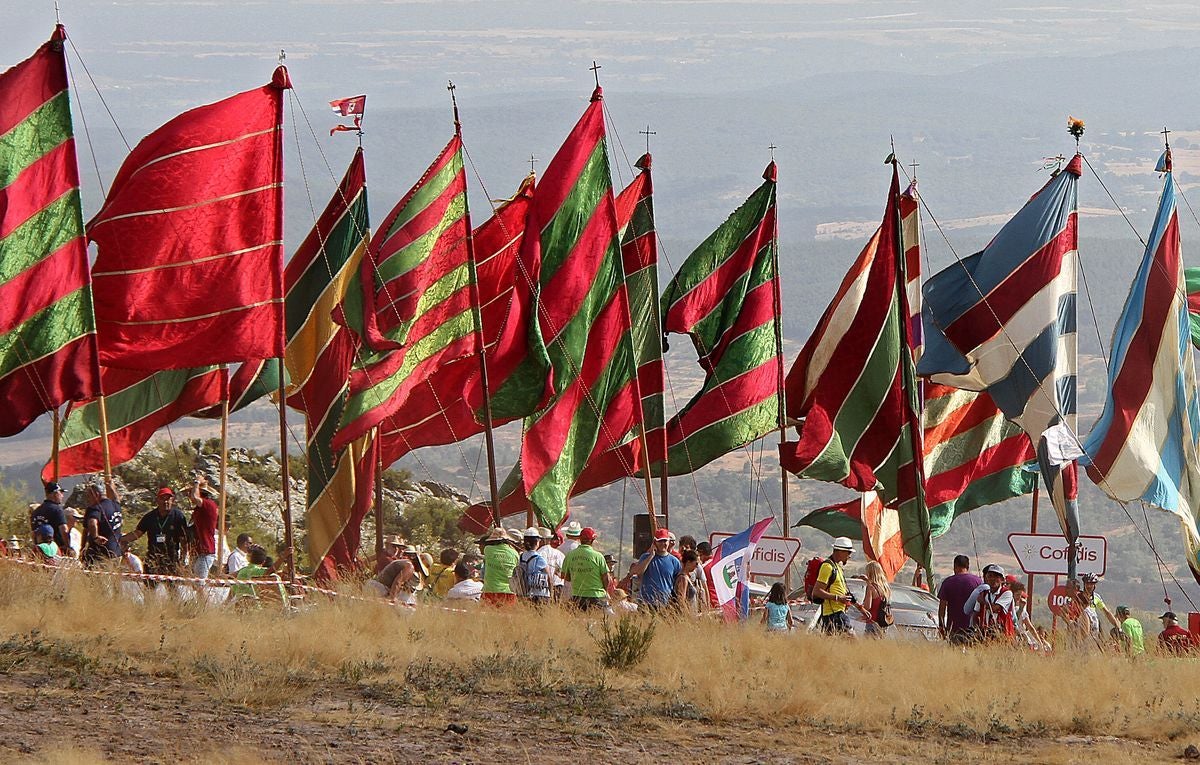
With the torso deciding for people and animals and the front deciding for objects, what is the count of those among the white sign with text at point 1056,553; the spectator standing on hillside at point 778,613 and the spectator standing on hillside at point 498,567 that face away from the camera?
2

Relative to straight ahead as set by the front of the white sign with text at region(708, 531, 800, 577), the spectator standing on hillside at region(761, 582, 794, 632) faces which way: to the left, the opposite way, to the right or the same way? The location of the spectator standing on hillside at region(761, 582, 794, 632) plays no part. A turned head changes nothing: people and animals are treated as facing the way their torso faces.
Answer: the opposite way

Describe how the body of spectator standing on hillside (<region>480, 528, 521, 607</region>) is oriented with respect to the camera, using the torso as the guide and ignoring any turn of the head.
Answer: away from the camera

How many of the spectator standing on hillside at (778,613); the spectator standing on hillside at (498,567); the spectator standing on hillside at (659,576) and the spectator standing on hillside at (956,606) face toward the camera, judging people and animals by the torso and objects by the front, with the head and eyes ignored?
1

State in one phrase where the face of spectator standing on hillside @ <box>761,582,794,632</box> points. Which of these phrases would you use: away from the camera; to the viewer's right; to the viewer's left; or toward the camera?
away from the camera

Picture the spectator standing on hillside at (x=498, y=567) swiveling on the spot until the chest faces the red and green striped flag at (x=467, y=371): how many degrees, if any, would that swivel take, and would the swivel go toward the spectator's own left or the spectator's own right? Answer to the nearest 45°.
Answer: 0° — they already face it

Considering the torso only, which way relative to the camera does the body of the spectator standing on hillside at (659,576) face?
toward the camera

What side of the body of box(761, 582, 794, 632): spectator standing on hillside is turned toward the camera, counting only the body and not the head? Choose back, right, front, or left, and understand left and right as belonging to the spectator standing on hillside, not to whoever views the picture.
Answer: back

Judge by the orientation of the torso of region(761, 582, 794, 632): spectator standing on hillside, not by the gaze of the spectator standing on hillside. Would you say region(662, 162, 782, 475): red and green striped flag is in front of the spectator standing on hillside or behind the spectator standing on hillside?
in front

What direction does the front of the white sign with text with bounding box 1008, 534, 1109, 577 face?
toward the camera

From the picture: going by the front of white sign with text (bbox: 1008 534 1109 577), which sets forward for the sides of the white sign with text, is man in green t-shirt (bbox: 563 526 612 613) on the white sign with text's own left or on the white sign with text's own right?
on the white sign with text's own right

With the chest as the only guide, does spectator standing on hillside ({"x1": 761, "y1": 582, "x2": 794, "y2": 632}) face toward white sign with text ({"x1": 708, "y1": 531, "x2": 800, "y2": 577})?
yes

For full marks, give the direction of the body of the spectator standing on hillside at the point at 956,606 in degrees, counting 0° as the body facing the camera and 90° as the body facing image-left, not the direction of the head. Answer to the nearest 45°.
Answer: approximately 180°

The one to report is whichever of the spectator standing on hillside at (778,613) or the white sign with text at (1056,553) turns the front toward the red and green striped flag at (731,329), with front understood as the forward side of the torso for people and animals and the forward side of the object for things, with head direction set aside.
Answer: the spectator standing on hillside

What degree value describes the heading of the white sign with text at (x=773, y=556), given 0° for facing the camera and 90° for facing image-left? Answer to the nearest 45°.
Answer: approximately 0°
